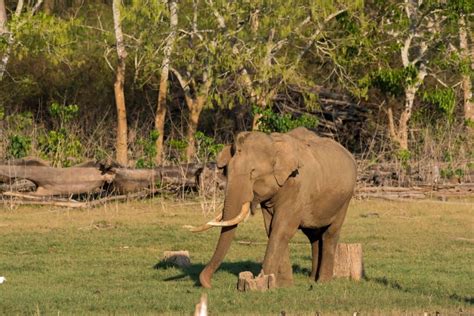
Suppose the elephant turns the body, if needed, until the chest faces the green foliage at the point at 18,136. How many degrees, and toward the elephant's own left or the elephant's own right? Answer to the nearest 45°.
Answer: approximately 90° to the elephant's own right

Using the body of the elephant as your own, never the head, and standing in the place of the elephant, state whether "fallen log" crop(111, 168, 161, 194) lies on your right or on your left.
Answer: on your right

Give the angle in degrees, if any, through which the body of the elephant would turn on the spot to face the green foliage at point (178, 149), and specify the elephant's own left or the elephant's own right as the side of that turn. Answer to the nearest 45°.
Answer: approximately 135° to the elephant's own right

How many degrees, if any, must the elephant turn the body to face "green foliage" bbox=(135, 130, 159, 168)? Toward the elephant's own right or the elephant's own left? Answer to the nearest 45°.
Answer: approximately 135° to the elephant's own right

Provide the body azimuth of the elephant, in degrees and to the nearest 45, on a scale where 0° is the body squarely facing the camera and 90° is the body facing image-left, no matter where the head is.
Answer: approximately 45°

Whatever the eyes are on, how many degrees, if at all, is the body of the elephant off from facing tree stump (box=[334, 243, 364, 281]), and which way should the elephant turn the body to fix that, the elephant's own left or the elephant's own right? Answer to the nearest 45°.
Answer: approximately 180°

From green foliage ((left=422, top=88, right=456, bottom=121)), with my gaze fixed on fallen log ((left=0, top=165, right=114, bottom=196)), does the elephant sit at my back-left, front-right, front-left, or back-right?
front-left

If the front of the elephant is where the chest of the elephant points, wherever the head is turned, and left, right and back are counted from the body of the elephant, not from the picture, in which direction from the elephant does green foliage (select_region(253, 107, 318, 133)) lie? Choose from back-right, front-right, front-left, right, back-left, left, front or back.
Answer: back-right

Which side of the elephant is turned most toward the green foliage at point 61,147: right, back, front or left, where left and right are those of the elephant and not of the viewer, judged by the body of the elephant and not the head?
right

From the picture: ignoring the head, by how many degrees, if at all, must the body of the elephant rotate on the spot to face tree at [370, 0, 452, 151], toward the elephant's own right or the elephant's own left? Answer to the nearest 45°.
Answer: approximately 135° to the elephant's own right
